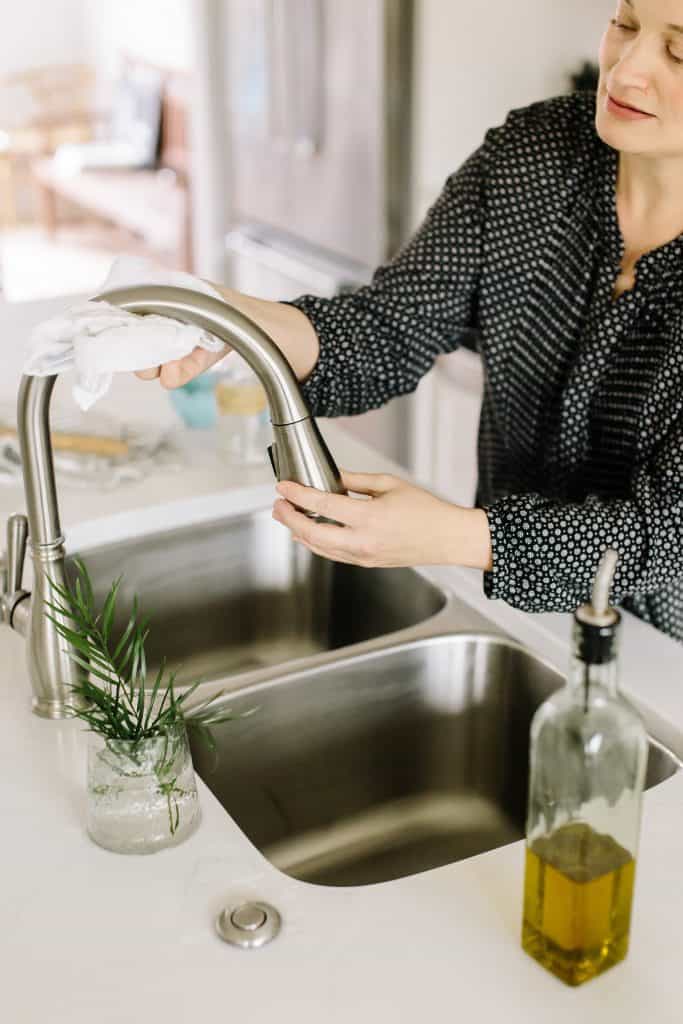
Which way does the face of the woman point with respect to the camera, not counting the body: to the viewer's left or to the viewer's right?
to the viewer's left

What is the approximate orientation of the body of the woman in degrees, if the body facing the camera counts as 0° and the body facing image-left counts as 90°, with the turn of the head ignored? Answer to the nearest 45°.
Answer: approximately 45°
